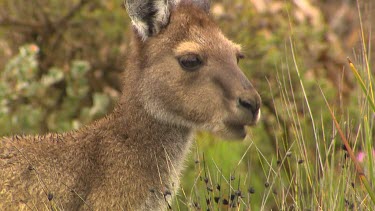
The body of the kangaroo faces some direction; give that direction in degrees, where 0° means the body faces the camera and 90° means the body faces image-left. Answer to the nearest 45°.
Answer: approximately 270°
